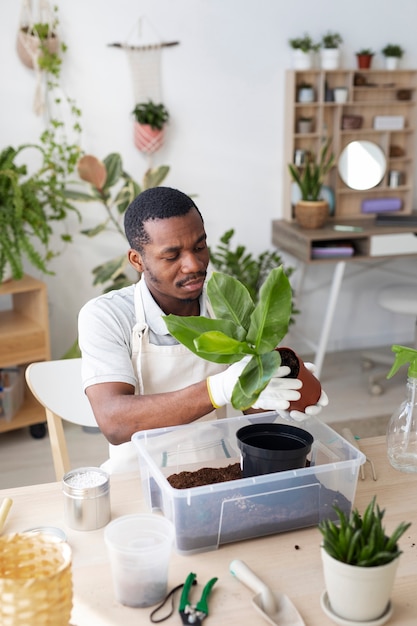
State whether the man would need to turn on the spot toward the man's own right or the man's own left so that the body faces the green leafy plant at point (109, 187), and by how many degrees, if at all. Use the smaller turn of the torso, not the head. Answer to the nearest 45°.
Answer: approximately 135° to the man's own left

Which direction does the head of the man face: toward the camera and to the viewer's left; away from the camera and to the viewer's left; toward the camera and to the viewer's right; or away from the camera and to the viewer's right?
toward the camera and to the viewer's right

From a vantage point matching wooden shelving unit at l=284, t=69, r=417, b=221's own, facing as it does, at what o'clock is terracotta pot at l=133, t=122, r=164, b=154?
The terracotta pot is roughly at 2 o'clock from the wooden shelving unit.
